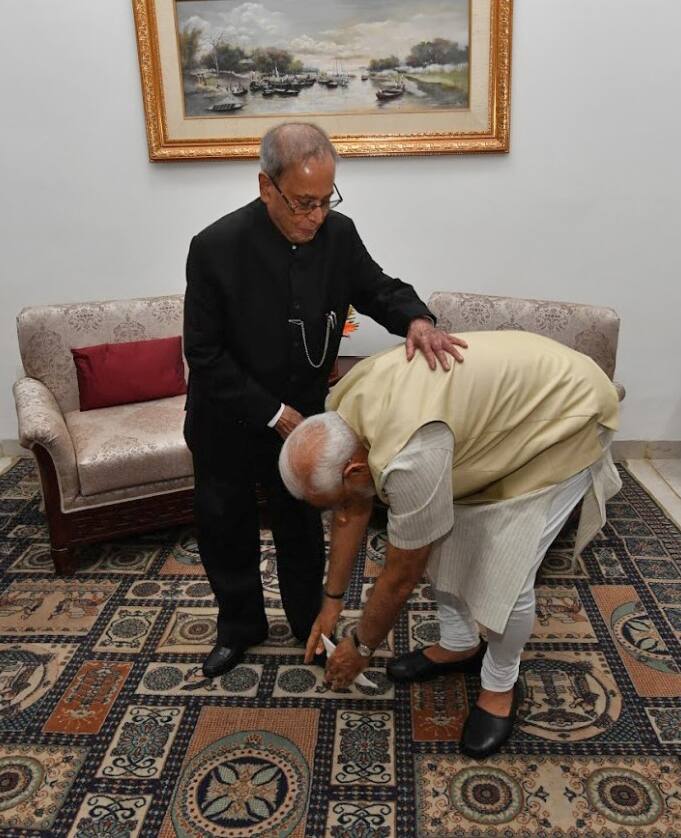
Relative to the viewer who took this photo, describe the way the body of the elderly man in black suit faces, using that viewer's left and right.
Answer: facing the viewer and to the right of the viewer

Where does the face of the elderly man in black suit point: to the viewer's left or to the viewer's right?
to the viewer's right

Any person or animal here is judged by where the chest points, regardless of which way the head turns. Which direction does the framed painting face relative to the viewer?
toward the camera

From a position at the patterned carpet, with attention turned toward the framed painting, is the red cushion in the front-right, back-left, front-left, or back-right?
front-left

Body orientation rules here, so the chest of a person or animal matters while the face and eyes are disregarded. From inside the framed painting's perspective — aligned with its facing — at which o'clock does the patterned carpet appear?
The patterned carpet is roughly at 12 o'clock from the framed painting.

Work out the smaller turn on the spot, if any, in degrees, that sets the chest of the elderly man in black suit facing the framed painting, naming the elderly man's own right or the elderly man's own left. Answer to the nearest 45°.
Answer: approximately 135° to the elderly man's own left

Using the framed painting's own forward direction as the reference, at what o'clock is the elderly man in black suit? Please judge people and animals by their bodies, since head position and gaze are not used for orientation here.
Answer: The elderly man in black suit is roughly at 12 o'clock from the framed painting.

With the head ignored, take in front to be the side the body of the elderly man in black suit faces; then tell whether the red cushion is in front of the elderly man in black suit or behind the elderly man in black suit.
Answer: behind

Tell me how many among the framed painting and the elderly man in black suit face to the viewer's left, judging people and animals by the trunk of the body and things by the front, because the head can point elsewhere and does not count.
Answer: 0
